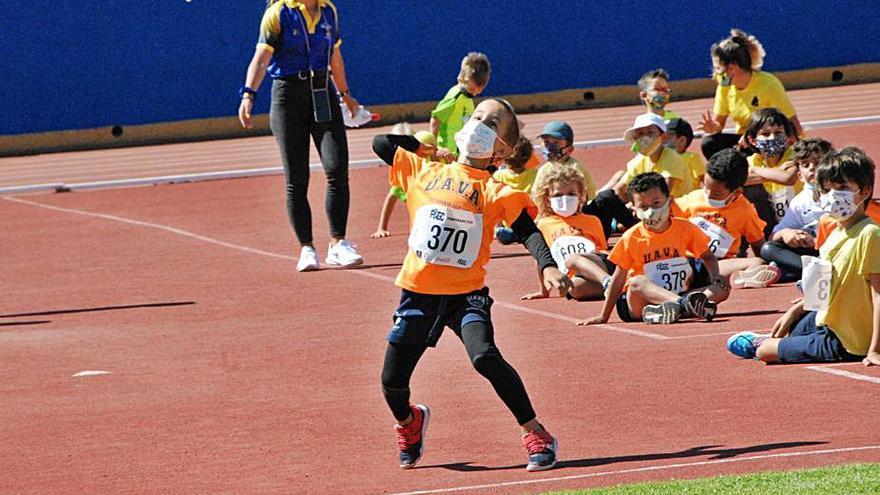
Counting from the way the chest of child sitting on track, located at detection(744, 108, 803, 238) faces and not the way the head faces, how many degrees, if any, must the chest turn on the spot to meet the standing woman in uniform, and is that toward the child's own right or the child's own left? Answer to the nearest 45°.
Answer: approximately 90° to the child's own right

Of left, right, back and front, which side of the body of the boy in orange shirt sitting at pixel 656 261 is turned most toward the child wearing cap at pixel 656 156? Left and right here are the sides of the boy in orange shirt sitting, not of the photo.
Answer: back

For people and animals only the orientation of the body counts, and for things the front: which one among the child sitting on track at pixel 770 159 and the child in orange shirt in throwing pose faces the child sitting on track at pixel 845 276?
the child sitting on track at pixel 770 159

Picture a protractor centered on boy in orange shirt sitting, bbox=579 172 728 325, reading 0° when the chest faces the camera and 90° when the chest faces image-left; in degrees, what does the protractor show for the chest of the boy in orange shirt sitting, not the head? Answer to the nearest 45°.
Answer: approximately 0°

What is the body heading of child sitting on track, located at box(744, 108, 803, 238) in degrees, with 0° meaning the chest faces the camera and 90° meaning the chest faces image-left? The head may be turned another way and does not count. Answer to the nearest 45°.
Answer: approximately 0°

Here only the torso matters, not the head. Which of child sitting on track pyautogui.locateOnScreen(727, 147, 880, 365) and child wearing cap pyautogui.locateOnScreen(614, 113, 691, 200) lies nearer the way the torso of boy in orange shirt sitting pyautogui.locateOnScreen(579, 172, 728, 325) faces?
the child sitting on track

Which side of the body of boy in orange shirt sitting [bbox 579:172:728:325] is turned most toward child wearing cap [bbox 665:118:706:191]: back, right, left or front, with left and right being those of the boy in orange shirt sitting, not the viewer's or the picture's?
back
